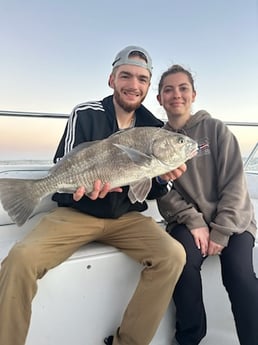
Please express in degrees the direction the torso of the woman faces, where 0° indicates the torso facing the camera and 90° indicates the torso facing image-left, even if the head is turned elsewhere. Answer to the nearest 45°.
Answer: approximately 0°

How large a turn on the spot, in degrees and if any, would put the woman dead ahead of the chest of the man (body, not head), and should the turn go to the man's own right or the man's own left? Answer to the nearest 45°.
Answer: approximately 90° to the man's own left

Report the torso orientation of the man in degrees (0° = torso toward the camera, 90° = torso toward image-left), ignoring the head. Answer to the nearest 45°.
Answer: approximately 0°

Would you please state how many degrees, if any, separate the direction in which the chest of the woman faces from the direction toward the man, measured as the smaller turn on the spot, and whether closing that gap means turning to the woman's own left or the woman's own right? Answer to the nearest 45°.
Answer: approximately 45° to the woman's own right

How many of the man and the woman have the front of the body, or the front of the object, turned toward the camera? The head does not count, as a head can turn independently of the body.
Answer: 2
